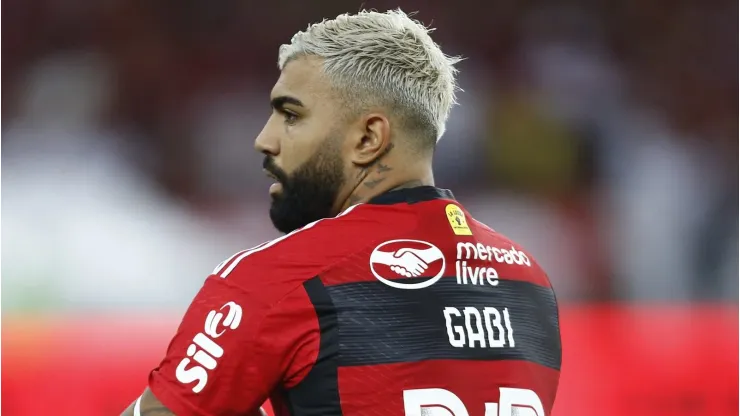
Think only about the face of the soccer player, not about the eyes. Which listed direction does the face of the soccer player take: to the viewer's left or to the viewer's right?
to the viewer's left

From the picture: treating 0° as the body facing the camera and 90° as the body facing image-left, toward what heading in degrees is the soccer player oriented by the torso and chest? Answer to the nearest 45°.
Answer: approximately 135°
